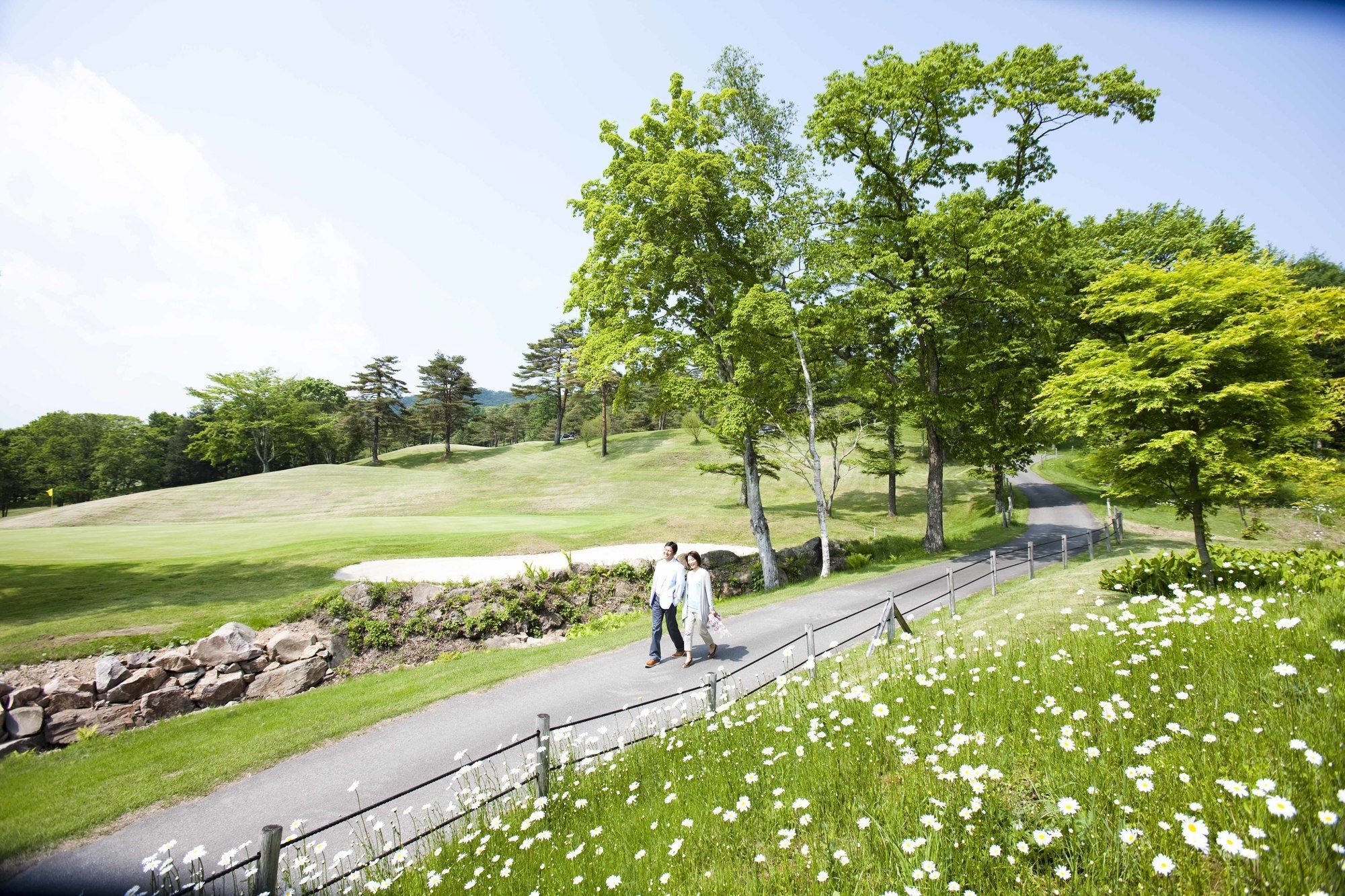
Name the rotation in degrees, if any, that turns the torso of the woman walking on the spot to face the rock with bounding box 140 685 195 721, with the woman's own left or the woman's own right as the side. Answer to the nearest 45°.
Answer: approximately 45° to the woman's own right

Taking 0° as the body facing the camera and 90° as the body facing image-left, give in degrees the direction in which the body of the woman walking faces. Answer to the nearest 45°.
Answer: approximately 45°

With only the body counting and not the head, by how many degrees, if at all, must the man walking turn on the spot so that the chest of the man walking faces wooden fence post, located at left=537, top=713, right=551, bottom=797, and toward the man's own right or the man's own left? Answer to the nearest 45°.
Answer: approximately 45° to the man's own left

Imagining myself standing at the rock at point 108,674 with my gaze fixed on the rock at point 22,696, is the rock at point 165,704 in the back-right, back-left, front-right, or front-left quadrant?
back-left

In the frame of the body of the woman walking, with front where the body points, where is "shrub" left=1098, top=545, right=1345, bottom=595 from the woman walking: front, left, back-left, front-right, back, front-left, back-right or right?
back-left

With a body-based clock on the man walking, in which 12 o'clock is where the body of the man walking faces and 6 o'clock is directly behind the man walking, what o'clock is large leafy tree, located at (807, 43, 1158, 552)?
The large leafy tree is roughly at 6 o'clock from the man walking.

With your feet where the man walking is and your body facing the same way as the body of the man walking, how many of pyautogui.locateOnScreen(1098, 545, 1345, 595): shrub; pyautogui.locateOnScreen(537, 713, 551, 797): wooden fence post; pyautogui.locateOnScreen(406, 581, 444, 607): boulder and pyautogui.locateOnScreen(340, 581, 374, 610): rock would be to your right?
2

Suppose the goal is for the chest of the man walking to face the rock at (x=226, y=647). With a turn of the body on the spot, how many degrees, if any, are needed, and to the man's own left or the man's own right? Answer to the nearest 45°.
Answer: approximately 45° to the man's own right

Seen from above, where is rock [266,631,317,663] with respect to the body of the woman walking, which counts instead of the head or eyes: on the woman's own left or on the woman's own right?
on the woman's own right

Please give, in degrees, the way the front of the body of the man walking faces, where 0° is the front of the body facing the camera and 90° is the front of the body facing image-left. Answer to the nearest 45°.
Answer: approximately 45°

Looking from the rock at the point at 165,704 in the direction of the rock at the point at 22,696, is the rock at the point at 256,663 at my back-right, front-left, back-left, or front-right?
back-right

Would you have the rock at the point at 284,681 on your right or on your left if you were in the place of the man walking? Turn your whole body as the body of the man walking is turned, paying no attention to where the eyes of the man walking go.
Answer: on your right
